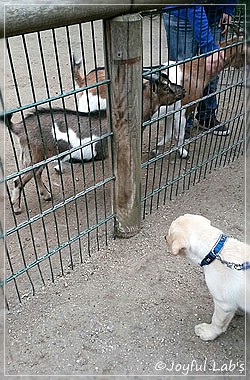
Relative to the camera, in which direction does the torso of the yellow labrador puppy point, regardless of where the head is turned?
to the viewer's left
